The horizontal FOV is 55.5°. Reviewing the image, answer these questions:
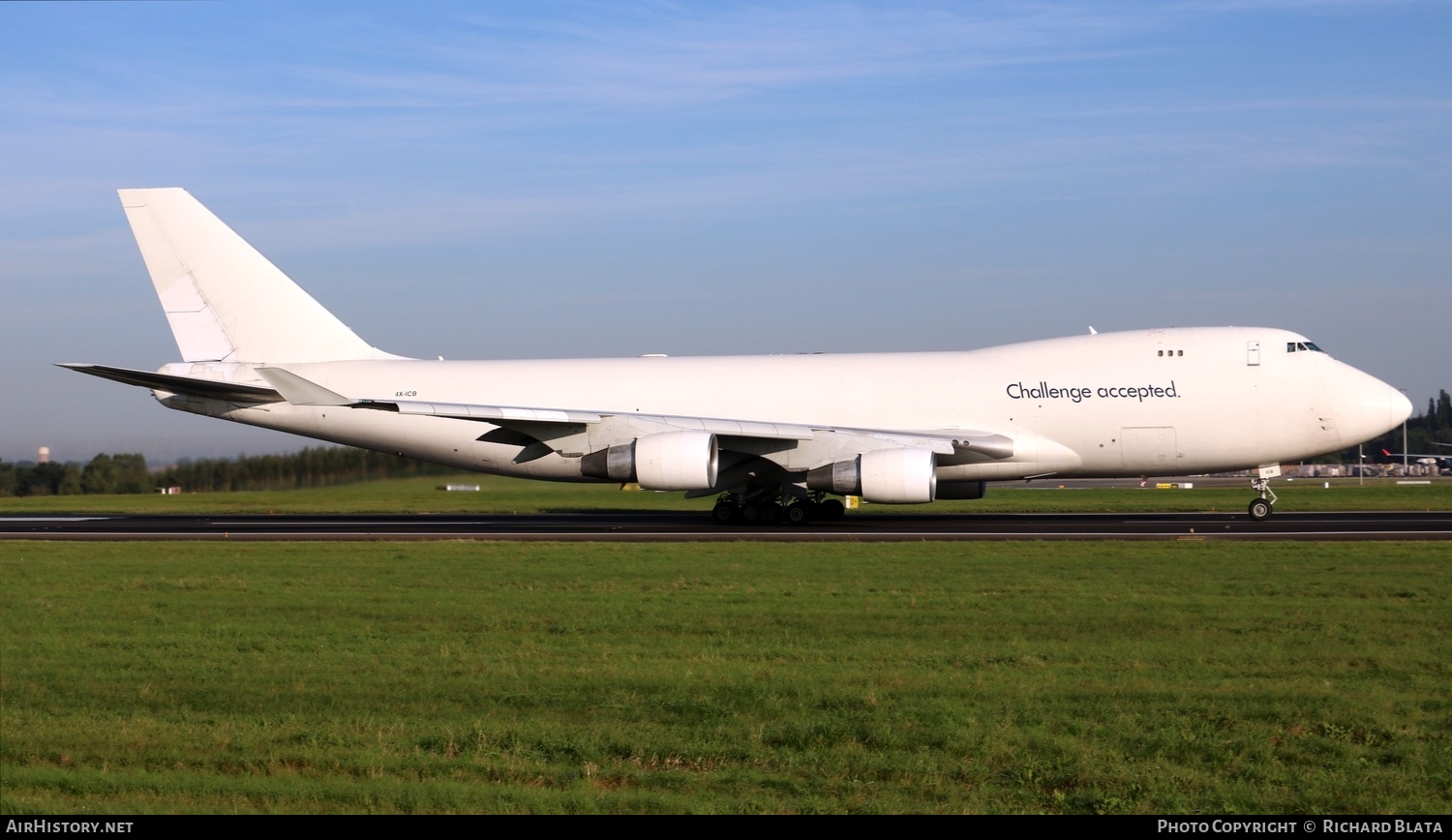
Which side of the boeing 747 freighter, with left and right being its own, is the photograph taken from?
right

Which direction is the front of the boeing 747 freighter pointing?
to the viewer's right
